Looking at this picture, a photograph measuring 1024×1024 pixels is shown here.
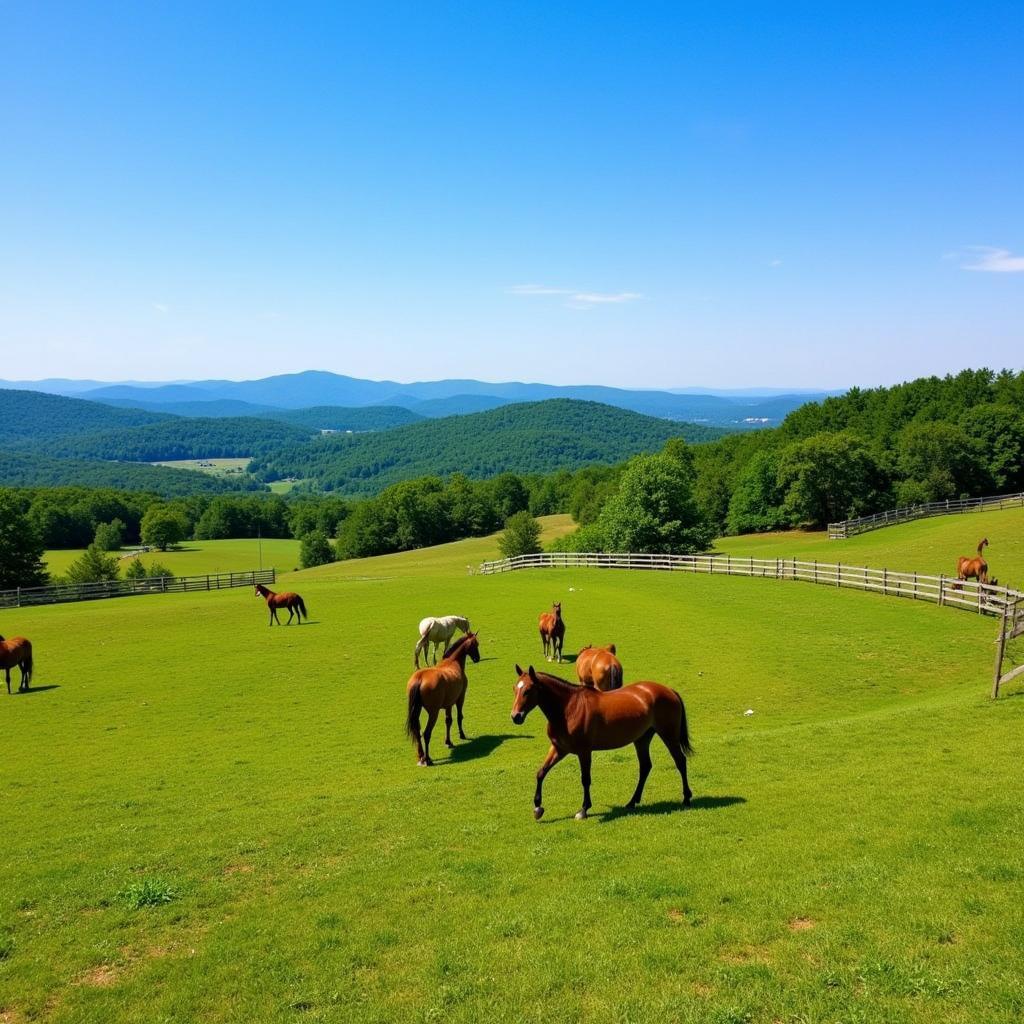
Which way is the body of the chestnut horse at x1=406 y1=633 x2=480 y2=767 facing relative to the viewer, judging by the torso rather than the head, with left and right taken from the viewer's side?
facing away from the viewer and to the right of the viewer

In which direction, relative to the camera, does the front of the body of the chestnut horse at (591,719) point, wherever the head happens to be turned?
to the viewer's left

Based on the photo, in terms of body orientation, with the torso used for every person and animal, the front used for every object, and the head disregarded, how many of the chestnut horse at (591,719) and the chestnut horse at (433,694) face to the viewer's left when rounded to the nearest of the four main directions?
1

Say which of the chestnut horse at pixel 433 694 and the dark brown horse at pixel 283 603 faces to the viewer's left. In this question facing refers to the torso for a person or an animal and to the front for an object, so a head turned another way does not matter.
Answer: the dark brown horse

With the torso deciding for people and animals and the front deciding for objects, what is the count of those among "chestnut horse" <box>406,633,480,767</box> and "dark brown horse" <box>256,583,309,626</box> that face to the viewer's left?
1

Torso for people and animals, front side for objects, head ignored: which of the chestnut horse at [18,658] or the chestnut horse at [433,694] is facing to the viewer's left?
the chestnut horse at [18,658]

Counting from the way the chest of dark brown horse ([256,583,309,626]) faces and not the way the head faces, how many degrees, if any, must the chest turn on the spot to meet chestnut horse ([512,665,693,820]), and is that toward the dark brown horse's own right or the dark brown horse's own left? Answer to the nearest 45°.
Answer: approximately 90° to the dark brown horse's own left

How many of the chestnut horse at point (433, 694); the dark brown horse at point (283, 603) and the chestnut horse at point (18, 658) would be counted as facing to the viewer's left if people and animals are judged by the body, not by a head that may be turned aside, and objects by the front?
2

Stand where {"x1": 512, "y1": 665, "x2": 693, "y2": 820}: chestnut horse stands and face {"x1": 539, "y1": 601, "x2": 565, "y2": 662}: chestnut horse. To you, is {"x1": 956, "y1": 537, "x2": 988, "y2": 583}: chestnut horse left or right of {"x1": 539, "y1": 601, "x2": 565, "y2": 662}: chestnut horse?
right

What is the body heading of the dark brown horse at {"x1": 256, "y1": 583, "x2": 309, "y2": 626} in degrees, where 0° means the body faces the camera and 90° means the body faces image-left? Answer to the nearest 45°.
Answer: approximately 90°

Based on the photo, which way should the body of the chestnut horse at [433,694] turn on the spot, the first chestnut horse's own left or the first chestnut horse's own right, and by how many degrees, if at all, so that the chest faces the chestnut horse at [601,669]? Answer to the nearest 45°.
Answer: approximately 45° to the first chestnut horse's own right

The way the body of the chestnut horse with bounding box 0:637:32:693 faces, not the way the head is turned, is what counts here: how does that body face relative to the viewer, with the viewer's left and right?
facing to the left of the viewer
